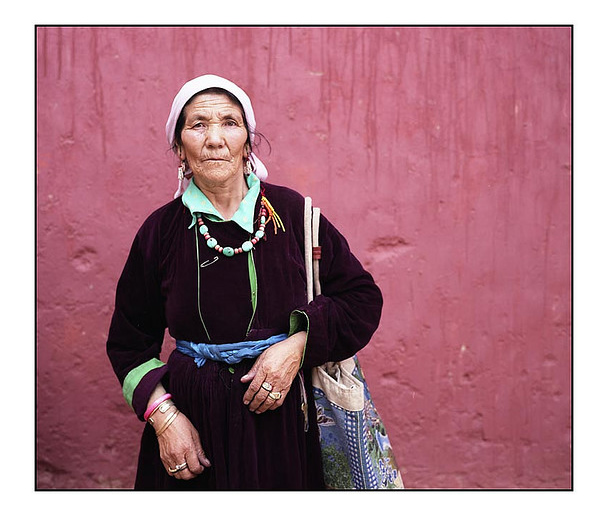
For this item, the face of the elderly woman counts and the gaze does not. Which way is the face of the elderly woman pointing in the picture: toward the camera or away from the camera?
toward the camera

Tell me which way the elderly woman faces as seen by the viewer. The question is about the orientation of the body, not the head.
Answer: toward the camera
